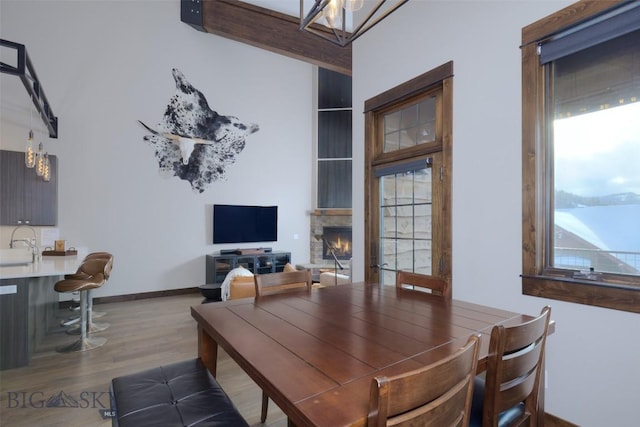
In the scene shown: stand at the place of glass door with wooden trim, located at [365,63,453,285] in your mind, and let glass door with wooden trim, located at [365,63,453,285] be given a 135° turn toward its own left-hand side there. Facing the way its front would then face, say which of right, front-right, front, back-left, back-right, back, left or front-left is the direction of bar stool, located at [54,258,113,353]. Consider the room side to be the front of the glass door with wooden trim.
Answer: back

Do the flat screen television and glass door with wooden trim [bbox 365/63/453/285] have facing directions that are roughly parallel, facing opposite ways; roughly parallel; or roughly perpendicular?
roughly perpendicular

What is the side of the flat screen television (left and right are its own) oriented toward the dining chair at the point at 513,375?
front

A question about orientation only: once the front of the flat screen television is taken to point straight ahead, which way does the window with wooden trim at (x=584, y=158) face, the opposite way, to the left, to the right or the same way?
to the right

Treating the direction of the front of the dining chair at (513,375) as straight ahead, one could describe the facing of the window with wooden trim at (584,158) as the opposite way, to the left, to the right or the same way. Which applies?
to the left

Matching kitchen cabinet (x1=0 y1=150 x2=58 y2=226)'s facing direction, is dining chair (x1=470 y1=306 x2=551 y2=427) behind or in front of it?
in front

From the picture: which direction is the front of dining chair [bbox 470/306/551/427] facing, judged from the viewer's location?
facing away from the viewer and to the left of the viewer

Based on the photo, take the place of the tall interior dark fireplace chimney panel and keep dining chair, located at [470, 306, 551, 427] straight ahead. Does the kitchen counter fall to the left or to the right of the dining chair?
right

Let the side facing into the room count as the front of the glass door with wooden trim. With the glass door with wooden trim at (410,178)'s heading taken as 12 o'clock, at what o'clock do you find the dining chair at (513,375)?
The dining chair is roughly at 10 o'clock from the glass door with wooden trim.

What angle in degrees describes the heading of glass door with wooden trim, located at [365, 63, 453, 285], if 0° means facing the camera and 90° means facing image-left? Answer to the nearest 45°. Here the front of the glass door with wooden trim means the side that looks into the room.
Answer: approximately 45°
